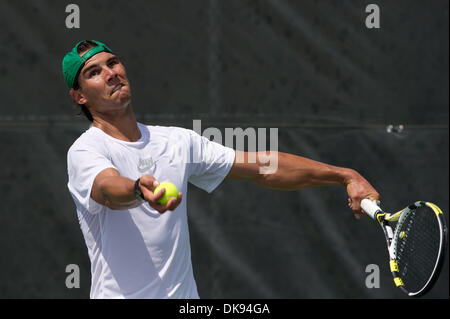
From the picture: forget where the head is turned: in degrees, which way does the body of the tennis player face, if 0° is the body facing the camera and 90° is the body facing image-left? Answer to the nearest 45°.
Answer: approximately 315°
